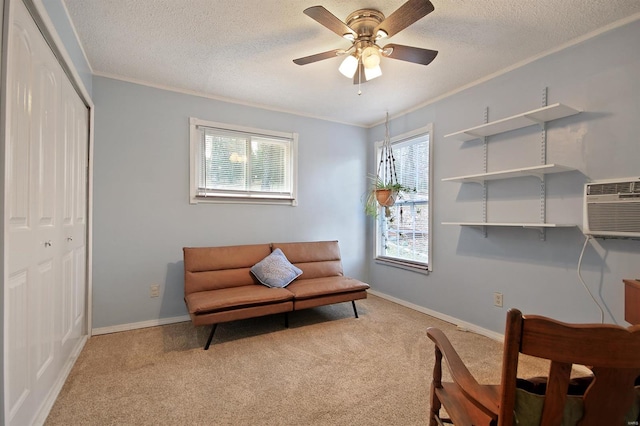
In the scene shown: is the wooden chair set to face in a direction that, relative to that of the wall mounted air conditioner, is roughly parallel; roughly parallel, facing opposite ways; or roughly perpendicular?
roughly perpendicular

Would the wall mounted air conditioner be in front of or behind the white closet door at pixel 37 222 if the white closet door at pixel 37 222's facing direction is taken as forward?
in front

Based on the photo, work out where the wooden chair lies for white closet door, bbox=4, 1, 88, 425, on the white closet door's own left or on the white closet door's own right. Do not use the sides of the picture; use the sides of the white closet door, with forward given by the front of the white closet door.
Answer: on the white closet door's own right

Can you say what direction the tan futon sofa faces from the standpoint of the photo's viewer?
facing the viewer and to the right of the viewer

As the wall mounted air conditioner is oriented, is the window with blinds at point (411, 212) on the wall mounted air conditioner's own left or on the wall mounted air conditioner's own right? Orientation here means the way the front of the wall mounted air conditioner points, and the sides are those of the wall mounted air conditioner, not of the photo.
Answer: on the wall mounted air conditioner's own right

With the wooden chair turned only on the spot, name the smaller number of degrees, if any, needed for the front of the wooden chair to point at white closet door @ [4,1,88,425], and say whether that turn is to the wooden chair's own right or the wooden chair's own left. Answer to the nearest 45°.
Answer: approximately 45° to the wooden chair's own left

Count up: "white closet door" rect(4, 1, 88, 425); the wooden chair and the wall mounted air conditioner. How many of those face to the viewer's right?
1

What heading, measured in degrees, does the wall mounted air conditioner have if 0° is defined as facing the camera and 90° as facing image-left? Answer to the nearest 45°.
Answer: approximately 45°

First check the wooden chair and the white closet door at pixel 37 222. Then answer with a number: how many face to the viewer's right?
1

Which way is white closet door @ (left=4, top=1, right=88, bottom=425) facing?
to the viewer's right

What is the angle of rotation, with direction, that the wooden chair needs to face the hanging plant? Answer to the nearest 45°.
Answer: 0° — it already faces it

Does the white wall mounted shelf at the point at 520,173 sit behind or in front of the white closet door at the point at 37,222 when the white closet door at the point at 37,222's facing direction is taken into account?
in front

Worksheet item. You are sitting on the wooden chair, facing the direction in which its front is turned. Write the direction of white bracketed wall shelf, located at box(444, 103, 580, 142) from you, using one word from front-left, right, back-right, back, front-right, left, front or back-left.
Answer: front-right

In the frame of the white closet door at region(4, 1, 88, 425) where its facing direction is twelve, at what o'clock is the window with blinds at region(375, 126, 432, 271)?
The window with blinds is roughly at 12 o'clock from the white closet door.
